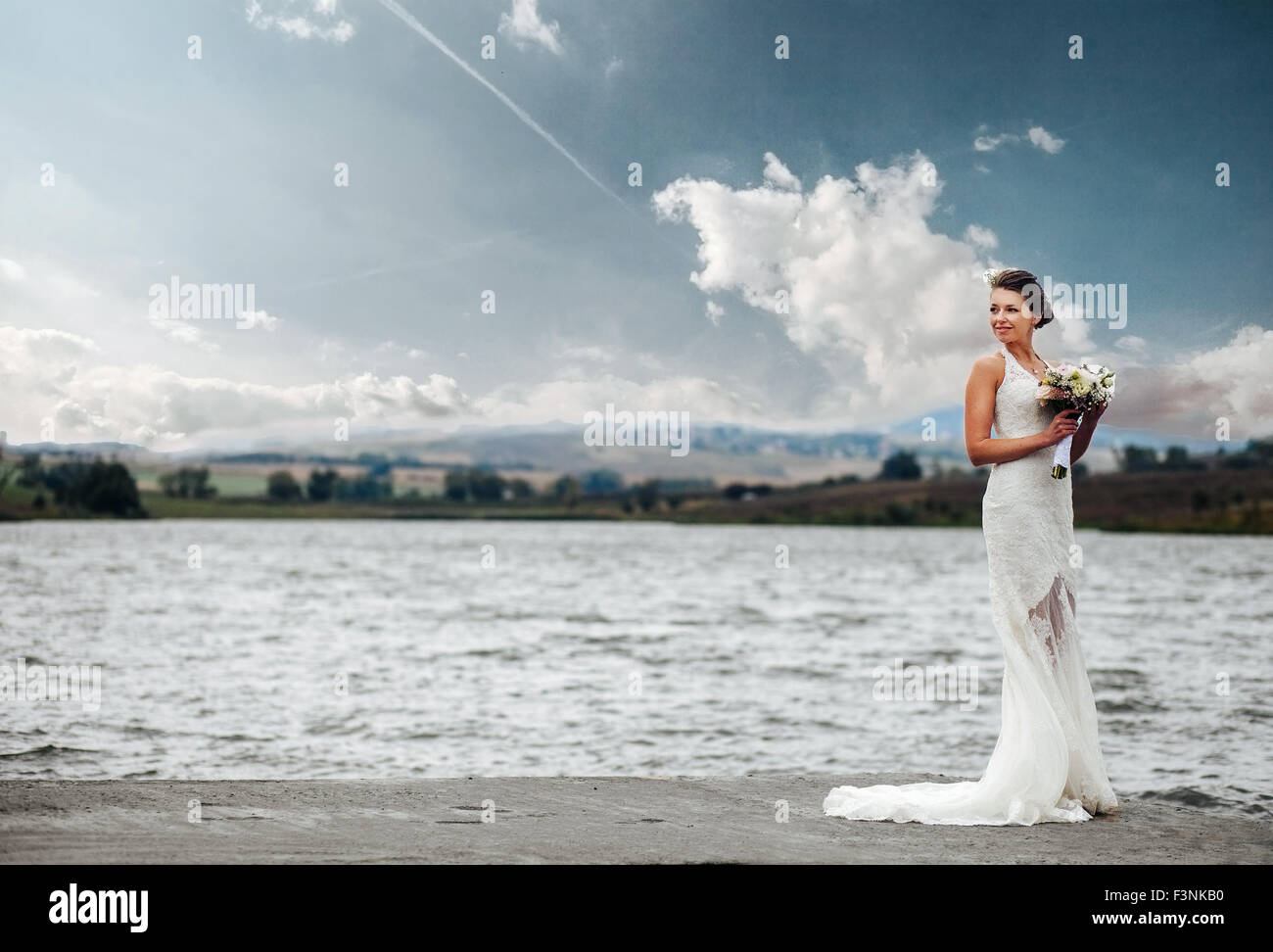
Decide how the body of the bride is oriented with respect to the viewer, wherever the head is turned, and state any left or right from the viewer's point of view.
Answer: facing the viewer and to the right of the viewer

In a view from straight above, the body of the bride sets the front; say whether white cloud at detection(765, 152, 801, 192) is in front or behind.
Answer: behind

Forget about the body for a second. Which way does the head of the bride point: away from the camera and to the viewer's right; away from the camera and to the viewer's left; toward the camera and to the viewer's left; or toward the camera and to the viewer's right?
toward the camera and to the viewer's left
